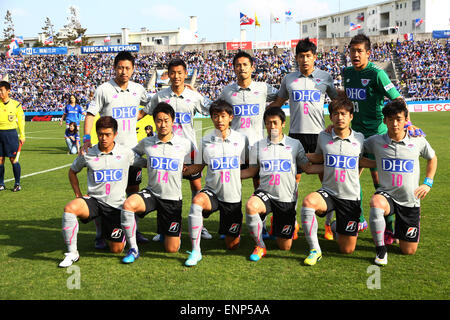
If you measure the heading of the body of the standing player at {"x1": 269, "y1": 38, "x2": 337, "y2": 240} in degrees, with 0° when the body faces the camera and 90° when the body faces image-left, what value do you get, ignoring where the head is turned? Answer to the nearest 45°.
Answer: approximately 0°

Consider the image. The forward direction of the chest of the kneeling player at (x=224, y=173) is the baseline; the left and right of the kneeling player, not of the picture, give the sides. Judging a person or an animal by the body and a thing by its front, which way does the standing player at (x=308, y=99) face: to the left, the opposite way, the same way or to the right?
the same way

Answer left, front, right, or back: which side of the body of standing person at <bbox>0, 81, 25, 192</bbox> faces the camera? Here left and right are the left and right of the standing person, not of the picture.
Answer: front

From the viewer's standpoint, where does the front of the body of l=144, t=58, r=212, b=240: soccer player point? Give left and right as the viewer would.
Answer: facing the viewer

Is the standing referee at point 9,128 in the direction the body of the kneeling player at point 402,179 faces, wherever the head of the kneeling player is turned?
no

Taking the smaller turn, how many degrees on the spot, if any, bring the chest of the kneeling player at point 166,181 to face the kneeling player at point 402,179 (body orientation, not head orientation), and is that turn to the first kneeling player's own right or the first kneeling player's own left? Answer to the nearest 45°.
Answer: approximately 90° to the first kneeling player's own left

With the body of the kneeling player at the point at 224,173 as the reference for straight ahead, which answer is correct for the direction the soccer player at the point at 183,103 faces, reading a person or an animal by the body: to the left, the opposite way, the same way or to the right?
the same way

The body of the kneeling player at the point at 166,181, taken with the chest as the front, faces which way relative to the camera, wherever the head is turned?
toward the camera

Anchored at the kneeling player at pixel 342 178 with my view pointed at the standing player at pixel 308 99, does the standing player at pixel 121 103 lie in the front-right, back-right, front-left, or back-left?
front-left

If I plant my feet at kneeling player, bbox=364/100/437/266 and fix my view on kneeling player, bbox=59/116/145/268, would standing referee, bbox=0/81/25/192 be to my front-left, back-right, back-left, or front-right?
front-right

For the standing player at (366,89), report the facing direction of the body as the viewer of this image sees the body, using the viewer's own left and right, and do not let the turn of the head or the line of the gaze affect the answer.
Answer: facing the viewer and to the left of the viewer

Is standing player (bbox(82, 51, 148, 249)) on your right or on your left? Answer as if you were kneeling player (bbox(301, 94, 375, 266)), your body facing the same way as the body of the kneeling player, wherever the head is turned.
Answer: on your right

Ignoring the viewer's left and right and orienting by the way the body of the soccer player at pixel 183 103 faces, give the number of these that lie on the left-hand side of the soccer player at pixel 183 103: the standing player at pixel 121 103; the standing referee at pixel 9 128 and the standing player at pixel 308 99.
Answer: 1

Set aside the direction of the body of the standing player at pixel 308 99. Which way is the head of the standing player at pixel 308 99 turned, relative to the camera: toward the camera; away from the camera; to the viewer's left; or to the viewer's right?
toward the camera

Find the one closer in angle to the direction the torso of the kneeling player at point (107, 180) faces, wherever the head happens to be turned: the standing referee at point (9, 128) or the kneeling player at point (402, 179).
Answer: the kneeling player

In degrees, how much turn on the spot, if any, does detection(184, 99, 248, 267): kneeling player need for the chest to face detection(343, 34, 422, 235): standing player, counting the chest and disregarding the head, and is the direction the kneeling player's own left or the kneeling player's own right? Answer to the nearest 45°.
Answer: approximately 90° to the kneeling player's own left

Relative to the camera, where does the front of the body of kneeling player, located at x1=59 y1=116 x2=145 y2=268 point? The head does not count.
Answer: toward the camera

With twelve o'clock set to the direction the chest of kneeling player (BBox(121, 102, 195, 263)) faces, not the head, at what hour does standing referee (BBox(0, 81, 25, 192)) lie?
The standing referee is roughly at 5 o'clock from the kneeling player.

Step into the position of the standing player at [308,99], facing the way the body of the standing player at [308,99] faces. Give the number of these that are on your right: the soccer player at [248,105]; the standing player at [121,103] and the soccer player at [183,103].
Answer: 3
